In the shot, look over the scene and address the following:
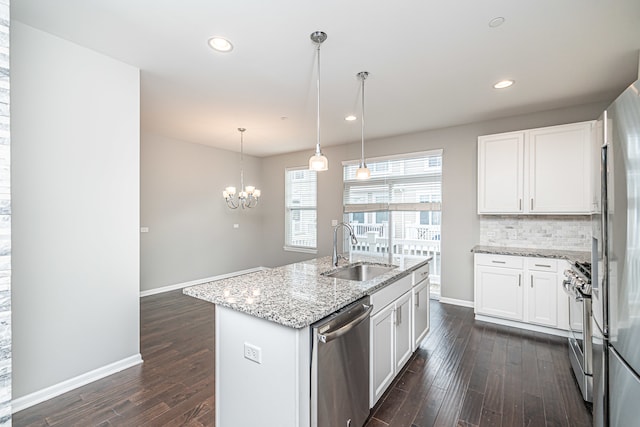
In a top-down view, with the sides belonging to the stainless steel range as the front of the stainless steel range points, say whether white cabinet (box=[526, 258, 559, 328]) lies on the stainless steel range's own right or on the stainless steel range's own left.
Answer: on the stainless steel range's own right

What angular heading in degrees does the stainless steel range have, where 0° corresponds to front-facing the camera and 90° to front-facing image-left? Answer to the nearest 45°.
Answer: approximately 90°

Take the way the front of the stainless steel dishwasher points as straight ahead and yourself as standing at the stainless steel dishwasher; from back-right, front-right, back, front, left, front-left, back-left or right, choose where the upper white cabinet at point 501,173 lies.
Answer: left

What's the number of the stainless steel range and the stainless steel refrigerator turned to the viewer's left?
2

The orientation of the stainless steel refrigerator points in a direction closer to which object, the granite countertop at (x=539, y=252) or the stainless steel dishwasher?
the stainless steel dishwasher

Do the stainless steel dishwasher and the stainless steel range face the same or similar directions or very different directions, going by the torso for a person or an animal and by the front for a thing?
very different directions

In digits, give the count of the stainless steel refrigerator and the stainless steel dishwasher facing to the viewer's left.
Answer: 1

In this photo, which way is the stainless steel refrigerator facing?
to the viewer's left

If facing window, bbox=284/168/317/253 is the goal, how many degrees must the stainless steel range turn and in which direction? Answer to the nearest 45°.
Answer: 0° — it already faces it

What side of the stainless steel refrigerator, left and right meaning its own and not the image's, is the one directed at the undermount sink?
front
